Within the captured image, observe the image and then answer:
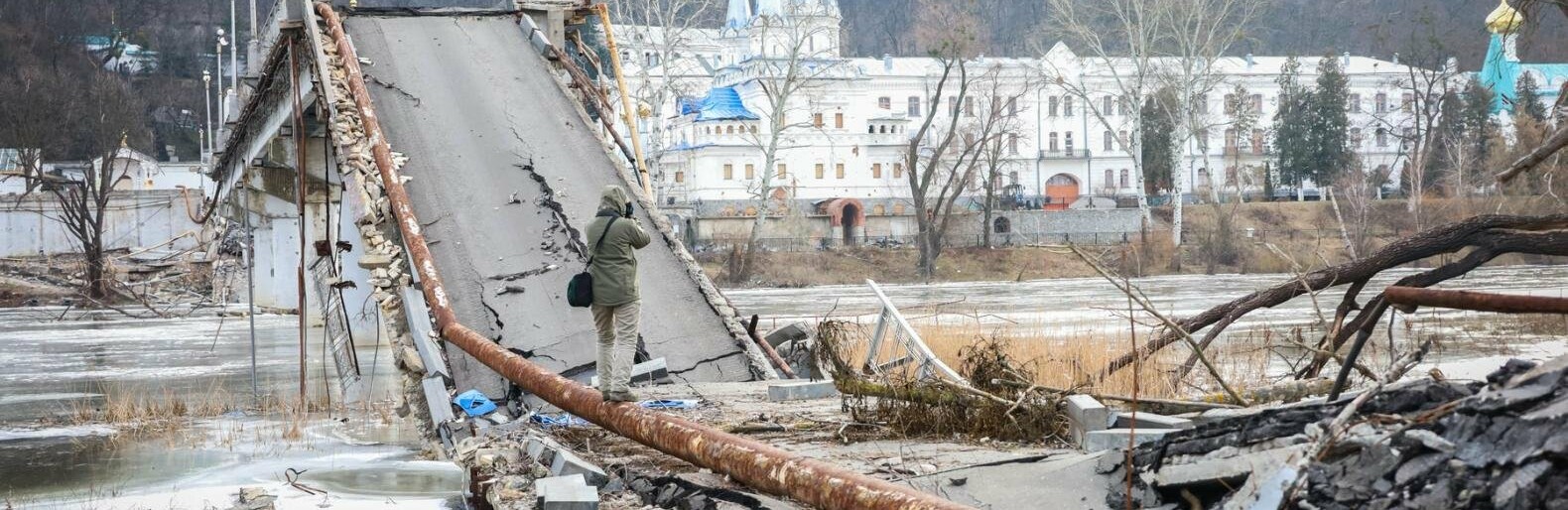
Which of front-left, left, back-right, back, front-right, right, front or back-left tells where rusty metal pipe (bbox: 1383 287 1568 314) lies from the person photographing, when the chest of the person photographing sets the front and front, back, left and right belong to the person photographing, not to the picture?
right

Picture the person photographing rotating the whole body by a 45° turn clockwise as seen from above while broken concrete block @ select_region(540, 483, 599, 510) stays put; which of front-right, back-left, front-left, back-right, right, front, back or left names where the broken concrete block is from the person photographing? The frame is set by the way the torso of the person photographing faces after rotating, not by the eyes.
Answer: right

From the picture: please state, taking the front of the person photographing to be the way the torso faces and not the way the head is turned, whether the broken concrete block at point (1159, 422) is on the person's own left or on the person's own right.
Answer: on the person's own right

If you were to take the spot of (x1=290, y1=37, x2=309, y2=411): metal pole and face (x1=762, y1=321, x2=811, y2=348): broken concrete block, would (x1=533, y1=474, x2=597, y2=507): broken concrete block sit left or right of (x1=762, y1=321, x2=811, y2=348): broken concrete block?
right

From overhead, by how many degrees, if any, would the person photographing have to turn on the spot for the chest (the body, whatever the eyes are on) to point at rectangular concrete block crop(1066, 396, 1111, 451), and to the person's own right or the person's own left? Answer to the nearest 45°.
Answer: approximately 45° to the person's own right

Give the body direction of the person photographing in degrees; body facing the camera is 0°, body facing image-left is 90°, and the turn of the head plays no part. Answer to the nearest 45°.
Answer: approximately 225°

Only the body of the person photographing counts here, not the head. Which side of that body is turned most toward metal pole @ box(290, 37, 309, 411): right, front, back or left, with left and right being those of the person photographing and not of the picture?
left

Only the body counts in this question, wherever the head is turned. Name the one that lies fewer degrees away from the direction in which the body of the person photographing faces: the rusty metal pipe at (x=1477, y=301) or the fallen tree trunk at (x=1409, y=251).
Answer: the fallen tree trunk
